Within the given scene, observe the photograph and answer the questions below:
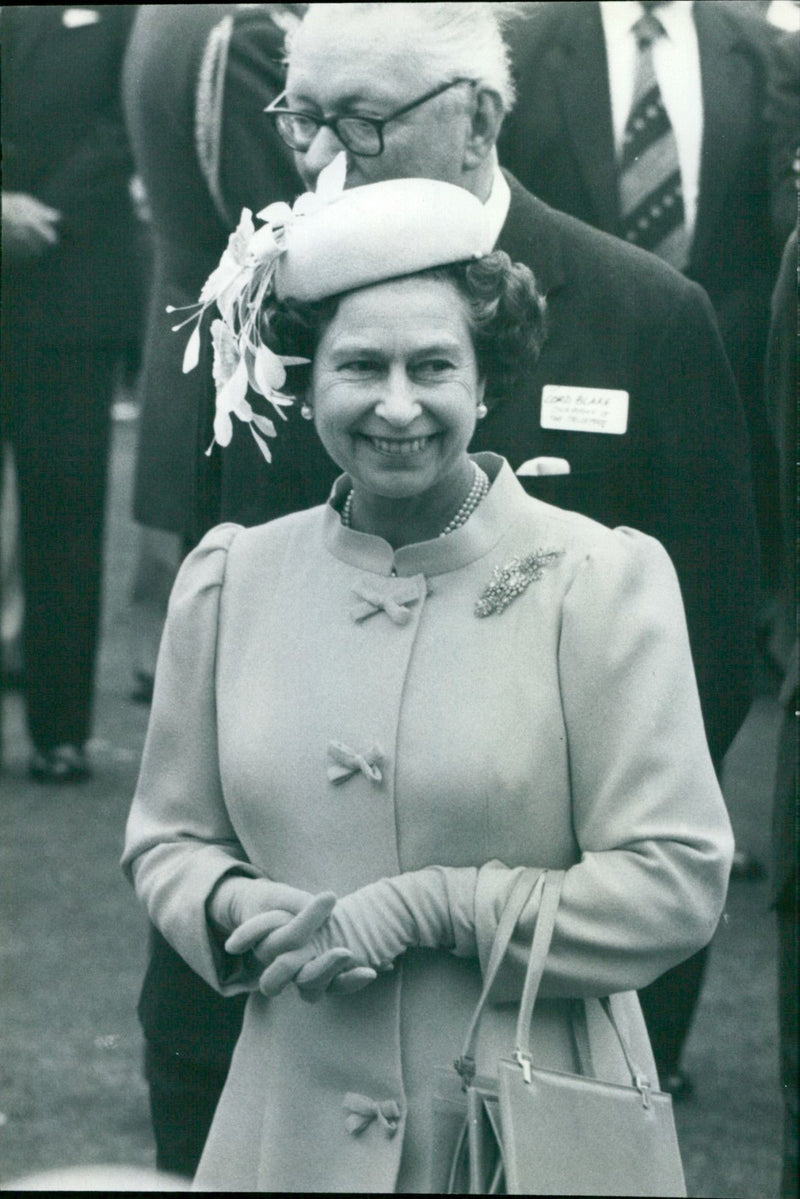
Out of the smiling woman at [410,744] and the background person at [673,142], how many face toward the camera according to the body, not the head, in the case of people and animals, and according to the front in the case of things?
2

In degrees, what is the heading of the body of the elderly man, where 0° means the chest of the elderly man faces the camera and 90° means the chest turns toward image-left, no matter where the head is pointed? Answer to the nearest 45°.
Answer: approximately 45°

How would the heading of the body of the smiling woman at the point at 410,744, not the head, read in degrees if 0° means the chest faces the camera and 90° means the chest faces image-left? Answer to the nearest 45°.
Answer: approximately 0°

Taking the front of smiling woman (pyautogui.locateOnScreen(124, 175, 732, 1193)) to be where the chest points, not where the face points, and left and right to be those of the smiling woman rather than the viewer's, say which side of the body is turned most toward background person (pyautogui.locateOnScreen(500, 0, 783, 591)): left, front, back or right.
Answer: back

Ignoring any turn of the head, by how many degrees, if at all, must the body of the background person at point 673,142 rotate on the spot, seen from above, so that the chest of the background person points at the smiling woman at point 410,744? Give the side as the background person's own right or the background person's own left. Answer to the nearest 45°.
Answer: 0° — they already face them
